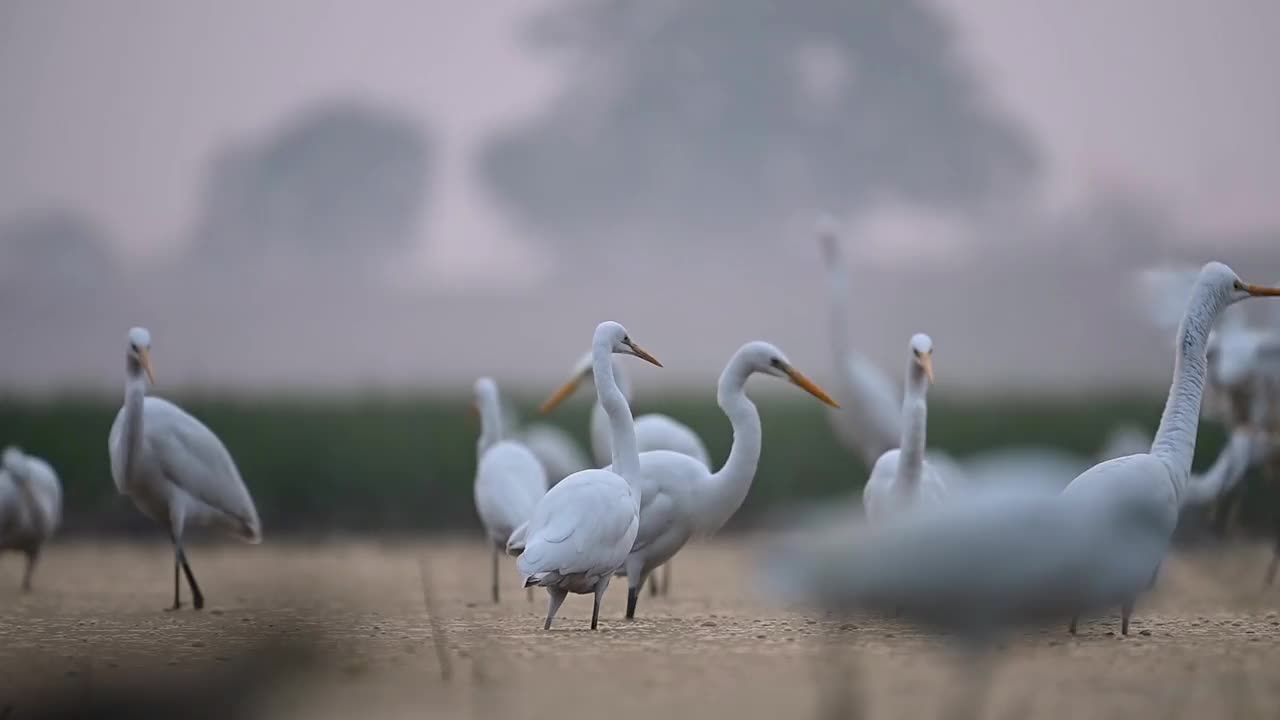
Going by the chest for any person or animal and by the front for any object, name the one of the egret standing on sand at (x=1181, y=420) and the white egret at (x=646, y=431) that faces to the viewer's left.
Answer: the white egret

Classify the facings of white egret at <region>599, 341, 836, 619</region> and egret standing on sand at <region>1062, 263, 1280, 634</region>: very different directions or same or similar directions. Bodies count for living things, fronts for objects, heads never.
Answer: same or similar directions

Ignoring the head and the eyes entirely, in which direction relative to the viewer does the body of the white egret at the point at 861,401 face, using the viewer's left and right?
facing away from the viewer and to the left of the viewer

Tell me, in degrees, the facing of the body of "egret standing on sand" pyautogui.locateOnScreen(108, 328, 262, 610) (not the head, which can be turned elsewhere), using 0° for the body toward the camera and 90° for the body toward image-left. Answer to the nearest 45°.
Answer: approximately 45°

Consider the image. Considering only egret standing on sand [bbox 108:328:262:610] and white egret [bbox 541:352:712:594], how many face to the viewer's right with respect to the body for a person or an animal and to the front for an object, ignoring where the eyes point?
0

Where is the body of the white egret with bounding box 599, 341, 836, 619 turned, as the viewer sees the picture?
to the viewer's right

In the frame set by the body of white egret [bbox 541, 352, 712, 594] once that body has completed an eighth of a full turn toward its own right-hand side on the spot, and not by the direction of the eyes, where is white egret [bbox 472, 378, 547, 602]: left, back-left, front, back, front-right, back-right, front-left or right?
left

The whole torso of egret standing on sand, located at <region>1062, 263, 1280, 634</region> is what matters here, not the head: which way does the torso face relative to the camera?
to the viewer's right

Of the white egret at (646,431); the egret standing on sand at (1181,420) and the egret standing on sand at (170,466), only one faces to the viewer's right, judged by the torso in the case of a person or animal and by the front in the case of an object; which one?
the egret standing on sand at (1181,420)

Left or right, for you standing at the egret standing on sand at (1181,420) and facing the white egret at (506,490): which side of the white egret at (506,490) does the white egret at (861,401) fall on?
right

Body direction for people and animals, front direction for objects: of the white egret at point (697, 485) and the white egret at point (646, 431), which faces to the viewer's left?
the white egret at point (646, 431)
